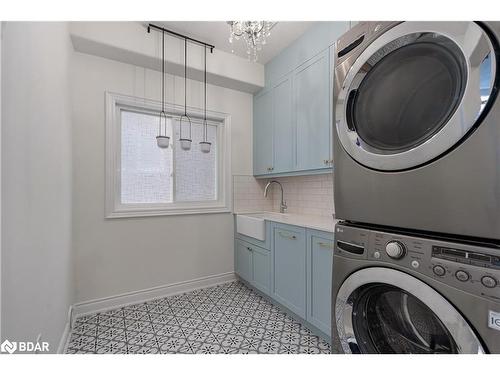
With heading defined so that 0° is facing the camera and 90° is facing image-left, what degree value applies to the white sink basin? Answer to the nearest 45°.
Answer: approximately 45°

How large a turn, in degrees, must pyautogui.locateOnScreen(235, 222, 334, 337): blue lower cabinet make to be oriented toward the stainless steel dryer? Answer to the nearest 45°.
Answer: approximately 45° to its left

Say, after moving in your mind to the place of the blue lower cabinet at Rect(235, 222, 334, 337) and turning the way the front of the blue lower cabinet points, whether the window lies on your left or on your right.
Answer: on your right

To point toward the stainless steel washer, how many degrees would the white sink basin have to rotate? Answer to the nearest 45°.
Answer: approximately 45° to its left

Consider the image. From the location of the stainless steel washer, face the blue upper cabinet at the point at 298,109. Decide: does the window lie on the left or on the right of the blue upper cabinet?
left

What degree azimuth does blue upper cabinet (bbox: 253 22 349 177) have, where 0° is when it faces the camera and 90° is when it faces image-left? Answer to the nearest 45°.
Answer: approximately 45°

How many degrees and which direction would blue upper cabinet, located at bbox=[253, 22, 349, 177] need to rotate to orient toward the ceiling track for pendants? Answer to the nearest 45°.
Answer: approximately 45° to its right

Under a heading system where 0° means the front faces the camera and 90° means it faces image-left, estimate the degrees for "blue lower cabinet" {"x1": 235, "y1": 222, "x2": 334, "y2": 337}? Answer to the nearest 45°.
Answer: approximately 45°

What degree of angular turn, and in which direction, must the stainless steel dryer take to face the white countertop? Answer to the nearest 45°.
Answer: approximately 90° to its right
